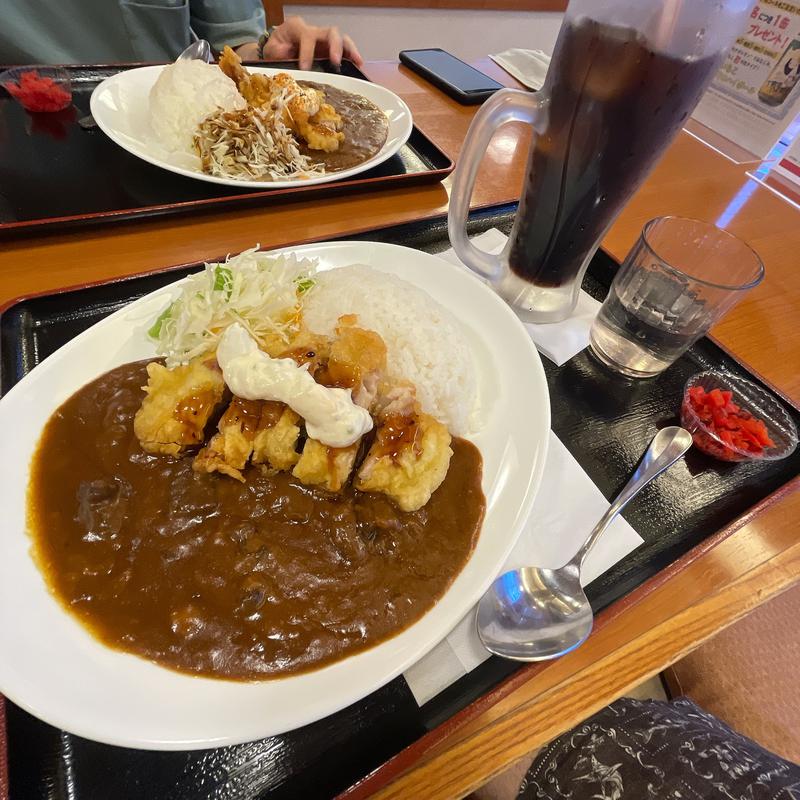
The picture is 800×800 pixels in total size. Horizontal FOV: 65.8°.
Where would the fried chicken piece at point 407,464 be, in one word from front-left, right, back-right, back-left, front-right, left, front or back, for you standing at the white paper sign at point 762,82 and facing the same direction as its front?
front-left

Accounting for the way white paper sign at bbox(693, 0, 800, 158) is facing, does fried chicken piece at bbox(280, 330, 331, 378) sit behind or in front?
in front

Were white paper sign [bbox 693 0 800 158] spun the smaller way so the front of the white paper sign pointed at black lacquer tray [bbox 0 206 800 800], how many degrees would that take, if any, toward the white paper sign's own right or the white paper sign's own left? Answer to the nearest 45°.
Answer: approximately 45° to the white paper sign's own left

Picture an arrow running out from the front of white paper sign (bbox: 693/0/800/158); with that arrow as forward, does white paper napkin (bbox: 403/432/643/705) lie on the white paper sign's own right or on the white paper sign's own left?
on the white paper sign's own left

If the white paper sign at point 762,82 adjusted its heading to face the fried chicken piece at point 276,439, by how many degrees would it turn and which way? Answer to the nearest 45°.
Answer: approximately 45° to its left

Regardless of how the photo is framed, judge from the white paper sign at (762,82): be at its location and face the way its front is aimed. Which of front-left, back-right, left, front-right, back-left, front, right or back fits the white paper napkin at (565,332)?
front-left

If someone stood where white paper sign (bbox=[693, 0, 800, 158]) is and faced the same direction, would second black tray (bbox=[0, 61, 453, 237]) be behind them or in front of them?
in front

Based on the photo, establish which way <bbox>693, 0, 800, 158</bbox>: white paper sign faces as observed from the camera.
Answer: facing the viewer and to the left of the viewer

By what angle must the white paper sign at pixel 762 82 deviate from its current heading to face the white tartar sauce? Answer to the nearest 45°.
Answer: approximately 45° to its left
